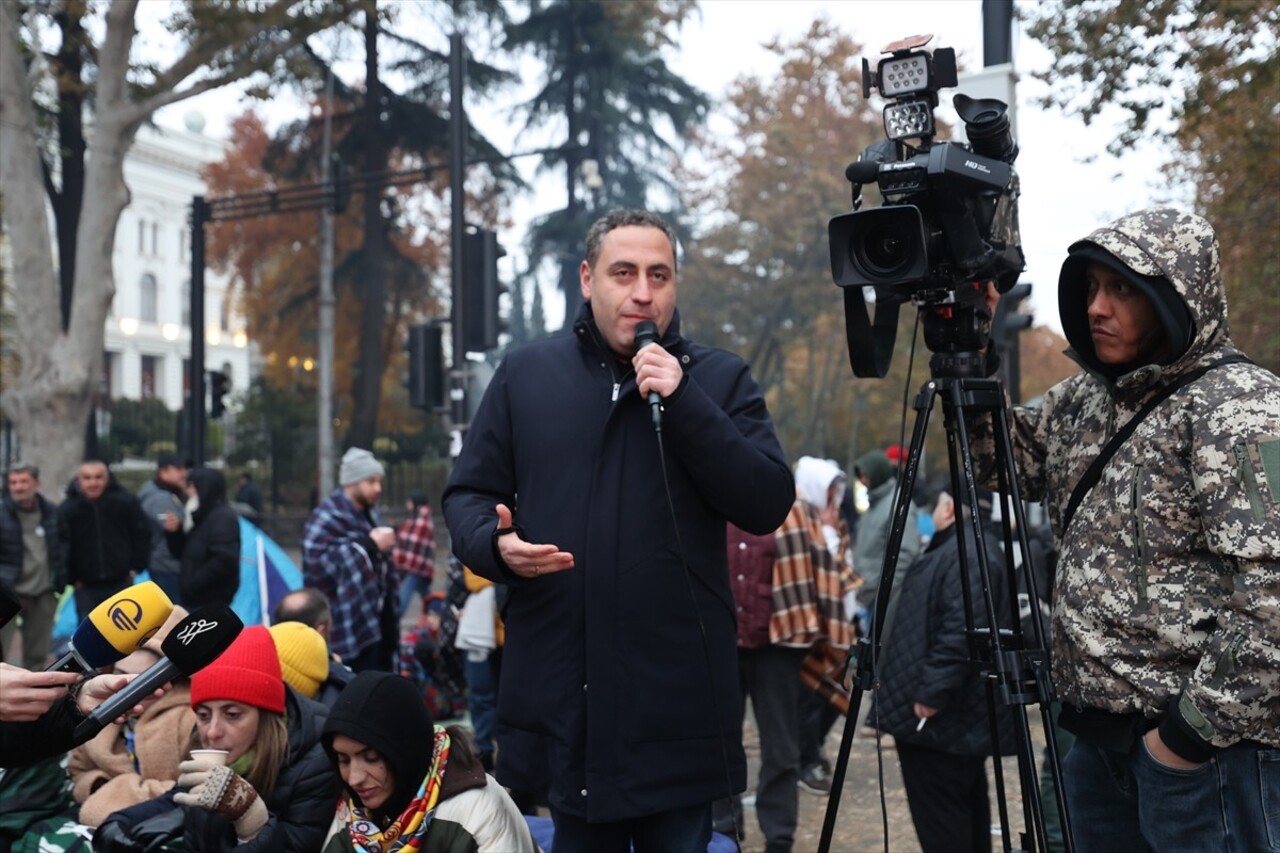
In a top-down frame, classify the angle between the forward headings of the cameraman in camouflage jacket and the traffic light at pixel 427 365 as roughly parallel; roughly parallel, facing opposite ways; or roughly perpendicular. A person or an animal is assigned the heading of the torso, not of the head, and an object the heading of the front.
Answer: roughly perpendicular

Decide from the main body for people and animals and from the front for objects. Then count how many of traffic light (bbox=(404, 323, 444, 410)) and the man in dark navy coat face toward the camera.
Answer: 1

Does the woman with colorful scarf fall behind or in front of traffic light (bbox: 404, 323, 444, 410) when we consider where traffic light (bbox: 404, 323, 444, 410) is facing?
behind

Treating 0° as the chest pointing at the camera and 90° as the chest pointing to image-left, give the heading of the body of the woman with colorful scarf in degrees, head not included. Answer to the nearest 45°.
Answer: approximately 45°

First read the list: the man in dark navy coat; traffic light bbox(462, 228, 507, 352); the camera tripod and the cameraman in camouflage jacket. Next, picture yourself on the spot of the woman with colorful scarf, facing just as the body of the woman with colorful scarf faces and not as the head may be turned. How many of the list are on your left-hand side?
3

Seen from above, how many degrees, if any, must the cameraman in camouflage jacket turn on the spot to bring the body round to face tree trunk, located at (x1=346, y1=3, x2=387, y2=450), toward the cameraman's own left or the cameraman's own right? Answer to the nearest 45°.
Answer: approximately 90° to the cameraman's own right

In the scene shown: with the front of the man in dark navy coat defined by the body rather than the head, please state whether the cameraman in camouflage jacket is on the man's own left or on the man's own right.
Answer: on the man's own left

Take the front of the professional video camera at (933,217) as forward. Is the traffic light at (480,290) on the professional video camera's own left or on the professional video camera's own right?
on the professional video camera's own right

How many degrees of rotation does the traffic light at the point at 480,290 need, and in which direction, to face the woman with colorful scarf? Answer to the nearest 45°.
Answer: approximately 135° to its right
